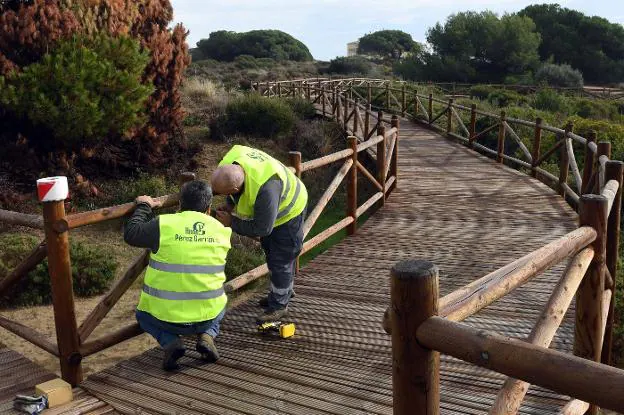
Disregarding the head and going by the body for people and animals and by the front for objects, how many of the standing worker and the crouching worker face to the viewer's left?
1

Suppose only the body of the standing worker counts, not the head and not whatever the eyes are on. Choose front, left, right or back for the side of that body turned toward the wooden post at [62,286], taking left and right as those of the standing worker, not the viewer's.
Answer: front

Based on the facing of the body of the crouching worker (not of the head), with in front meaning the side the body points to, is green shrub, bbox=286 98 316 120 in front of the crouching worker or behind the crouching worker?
in front

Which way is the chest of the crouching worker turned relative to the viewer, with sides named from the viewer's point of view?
facing away from the viewer

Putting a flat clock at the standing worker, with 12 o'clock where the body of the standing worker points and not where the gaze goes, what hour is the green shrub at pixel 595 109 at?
The green shrub is roughly at 4 o'clock from the standing worker.

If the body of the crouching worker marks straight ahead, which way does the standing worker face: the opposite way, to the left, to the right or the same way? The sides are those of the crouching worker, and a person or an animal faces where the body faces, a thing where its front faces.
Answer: to the left

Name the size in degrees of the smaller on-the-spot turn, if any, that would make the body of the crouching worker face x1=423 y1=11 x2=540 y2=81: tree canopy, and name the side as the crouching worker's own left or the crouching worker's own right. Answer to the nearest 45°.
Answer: approximately 45° to the crouching worker's own right

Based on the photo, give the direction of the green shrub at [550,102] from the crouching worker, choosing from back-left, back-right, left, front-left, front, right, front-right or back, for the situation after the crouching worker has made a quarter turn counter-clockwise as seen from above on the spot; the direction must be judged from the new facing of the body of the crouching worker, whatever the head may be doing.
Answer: back-right

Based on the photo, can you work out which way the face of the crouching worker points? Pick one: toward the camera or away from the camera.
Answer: away from the camera

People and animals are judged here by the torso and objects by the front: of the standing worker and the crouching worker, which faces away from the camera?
the crouching worker

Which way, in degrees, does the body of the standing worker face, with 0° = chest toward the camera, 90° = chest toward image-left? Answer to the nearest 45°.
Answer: approximately 90°

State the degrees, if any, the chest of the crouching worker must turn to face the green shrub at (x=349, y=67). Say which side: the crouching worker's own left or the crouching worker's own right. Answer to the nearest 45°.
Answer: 0° — they already face it

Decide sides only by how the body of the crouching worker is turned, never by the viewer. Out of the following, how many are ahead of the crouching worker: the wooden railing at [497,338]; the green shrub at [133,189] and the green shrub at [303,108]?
2

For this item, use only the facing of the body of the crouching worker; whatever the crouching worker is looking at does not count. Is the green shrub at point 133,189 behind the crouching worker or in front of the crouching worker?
in front

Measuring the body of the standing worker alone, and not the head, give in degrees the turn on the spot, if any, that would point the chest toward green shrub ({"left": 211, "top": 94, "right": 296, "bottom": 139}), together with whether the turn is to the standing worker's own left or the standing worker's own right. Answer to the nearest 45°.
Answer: approximately 90° to the standing worker's own right
